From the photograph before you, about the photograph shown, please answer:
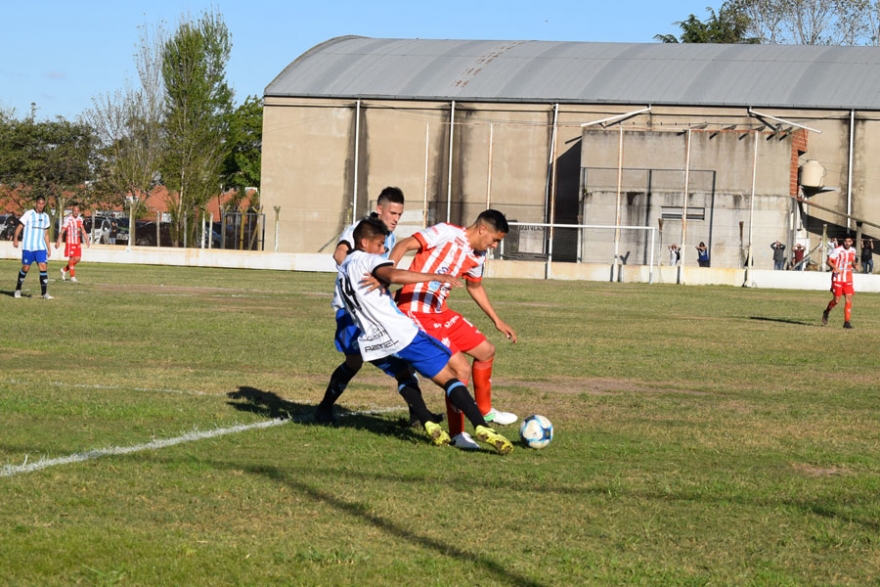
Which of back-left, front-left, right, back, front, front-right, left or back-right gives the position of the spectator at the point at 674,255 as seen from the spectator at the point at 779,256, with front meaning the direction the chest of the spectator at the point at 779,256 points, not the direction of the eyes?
right

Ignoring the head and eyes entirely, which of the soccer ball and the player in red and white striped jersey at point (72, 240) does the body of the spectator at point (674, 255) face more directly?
the soccer ball

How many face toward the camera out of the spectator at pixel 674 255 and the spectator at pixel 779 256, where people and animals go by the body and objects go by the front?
2

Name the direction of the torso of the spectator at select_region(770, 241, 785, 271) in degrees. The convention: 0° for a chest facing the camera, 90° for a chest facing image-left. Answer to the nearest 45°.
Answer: approximately 0°

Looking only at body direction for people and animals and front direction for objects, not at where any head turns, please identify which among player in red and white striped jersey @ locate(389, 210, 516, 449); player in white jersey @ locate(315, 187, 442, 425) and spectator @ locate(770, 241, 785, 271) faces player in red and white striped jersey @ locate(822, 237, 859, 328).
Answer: the spectator

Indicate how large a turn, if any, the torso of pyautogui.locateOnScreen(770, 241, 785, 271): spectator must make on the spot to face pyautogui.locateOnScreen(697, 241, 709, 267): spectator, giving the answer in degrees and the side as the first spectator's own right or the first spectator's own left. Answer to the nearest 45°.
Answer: approximately 90° to the first spectator's own right

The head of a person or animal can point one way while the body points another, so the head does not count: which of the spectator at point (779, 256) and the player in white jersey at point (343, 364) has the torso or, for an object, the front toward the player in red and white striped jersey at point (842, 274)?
the spectator
